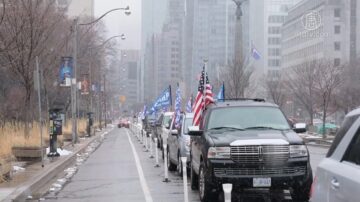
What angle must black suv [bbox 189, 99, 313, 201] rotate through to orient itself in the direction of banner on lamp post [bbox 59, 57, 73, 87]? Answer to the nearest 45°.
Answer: approximately 135° to its right

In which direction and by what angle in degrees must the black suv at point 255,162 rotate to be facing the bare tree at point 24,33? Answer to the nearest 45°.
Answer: approximately 135° to its right

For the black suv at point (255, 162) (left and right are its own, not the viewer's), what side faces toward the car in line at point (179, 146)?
back

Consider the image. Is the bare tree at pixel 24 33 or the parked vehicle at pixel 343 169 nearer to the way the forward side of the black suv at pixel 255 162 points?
the parked vehicle

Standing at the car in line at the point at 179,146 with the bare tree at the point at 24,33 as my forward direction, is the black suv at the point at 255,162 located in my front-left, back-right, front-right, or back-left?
back-left

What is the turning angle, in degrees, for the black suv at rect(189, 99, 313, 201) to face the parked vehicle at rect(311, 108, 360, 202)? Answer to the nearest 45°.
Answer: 0° — it already faces it

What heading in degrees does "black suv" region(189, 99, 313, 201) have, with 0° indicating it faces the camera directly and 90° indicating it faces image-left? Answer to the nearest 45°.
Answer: approximately 0°

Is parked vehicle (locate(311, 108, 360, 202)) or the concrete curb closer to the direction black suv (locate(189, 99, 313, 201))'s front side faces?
the parked vehicle
